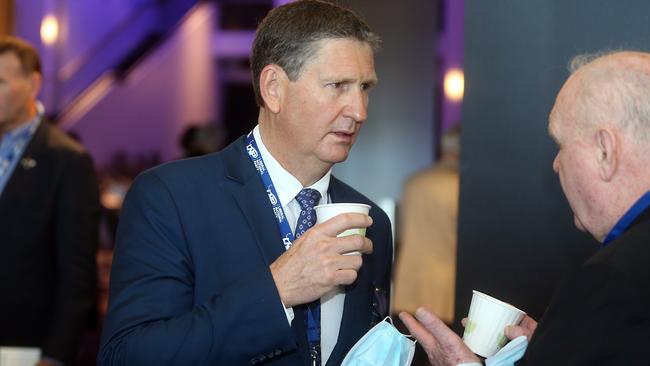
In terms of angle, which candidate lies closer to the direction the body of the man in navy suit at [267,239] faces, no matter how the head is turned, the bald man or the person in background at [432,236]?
the bald man

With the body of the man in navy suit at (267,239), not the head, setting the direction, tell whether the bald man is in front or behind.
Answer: in front

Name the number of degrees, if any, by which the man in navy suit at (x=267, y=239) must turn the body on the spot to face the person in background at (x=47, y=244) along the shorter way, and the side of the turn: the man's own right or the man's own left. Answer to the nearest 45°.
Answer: approximately 180°

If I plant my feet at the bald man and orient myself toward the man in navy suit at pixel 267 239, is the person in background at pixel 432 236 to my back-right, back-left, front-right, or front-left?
front-right

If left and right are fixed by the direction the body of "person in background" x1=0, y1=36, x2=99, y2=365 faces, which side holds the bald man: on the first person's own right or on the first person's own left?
on the first person's own left

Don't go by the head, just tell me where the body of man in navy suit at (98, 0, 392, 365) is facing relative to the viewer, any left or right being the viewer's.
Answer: facing the viewer and to the right of the viewer

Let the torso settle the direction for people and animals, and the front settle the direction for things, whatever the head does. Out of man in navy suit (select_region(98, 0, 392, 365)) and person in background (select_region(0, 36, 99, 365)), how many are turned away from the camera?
0

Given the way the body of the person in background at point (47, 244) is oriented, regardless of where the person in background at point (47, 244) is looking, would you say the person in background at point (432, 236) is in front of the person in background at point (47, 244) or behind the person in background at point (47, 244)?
behind

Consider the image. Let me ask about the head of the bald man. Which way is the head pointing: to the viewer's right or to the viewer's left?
to the viewer's left

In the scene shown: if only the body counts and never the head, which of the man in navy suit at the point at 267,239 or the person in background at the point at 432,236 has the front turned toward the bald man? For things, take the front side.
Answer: the man in navy suit

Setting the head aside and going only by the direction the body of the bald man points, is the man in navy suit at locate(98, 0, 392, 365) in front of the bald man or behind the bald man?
in front

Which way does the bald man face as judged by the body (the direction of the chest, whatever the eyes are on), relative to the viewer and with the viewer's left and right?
facing away from the viewer and to the left of the viewer
